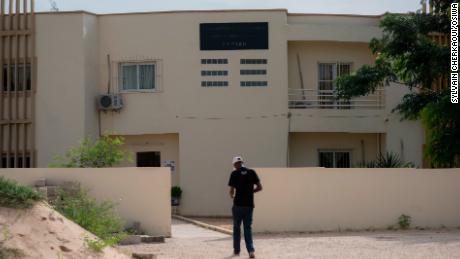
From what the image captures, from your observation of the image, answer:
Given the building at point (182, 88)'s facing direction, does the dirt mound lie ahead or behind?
ahead

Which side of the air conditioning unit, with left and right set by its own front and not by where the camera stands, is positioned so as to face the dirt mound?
front

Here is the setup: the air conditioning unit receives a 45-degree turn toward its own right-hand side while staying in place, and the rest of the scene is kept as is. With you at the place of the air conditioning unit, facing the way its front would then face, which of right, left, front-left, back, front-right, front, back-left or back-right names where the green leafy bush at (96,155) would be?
front-left

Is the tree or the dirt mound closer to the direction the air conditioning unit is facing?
the dirt mound

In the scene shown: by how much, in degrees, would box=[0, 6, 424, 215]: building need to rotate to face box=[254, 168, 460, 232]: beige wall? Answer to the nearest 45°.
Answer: approximately 45° to its left

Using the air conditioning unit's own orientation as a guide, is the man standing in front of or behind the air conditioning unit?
in front

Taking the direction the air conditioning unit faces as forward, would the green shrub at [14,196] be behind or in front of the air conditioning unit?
in front

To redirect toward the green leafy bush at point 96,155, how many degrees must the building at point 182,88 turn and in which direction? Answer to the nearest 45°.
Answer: approximately 45° to its right

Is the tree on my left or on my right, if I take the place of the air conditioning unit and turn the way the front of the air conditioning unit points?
on my left

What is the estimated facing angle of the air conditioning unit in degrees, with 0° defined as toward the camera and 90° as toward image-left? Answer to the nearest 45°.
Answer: approximately 0°

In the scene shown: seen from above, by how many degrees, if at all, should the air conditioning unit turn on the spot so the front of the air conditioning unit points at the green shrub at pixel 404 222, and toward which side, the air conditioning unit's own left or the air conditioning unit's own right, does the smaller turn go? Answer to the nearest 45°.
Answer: approximately 45° to the air conditioning unit's own left

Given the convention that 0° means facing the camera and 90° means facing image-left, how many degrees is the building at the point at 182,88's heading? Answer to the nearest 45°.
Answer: approximately 0°

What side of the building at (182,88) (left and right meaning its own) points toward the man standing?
front
